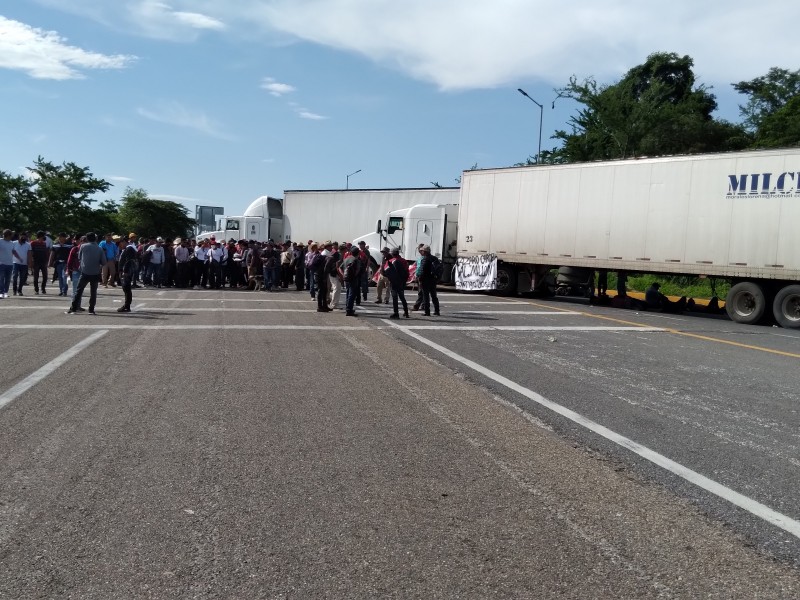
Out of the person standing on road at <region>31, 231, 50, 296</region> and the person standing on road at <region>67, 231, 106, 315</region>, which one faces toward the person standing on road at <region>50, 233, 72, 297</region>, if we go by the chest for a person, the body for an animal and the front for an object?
the person standing on road at <region>67, 231, 106, 315</region>

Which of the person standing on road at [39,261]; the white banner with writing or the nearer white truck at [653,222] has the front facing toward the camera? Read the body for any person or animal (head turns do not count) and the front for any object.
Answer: the white banner with writing

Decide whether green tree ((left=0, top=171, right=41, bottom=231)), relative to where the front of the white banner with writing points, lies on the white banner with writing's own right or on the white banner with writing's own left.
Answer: on the white banner with writing's own right

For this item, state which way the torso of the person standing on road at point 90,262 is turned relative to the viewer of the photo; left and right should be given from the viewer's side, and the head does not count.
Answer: facing away from the viewer

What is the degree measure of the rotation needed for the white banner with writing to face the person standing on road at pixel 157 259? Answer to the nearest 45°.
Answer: approximately 90° to its right

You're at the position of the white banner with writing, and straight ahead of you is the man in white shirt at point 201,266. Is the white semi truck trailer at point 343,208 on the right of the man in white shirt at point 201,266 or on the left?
right

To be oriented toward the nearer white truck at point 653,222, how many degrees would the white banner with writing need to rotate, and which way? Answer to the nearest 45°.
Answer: approximately 45° to its left

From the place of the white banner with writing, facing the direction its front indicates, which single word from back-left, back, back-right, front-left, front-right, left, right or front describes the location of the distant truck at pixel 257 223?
back-right

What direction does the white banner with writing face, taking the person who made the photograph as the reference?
facing the viewer

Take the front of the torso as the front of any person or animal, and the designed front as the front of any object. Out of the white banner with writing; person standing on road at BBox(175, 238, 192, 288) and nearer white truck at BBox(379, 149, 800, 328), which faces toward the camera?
the white banner with writing
